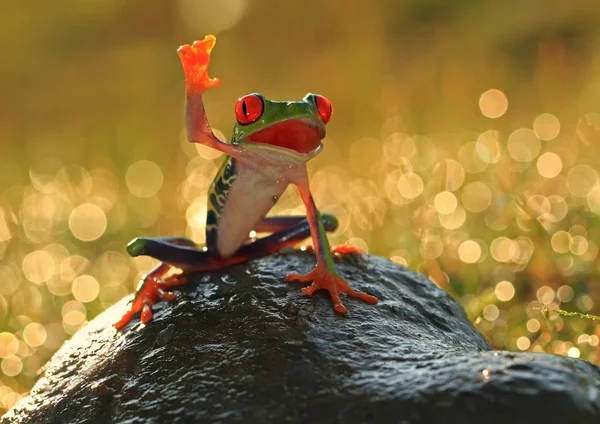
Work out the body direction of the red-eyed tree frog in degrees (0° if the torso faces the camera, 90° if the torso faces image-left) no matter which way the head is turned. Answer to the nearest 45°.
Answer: approximately 315°
